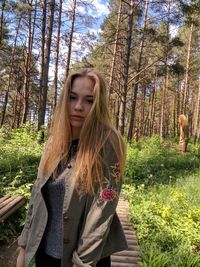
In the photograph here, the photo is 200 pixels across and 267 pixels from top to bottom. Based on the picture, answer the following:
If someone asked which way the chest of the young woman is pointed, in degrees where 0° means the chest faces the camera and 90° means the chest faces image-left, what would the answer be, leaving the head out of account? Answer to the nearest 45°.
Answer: approximately 45°

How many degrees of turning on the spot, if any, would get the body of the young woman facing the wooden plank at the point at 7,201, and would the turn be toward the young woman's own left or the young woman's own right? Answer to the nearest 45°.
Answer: approximately 135° to the young woman's own right

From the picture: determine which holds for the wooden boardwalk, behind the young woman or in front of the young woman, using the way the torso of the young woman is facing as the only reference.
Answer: behind

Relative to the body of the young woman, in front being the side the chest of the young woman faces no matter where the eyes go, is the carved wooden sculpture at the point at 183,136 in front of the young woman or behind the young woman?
behind
